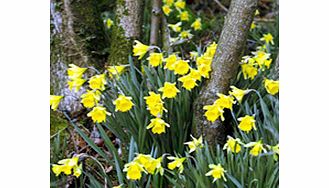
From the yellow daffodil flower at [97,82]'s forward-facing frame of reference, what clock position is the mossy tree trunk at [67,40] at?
The mossy tree trunk is roughly at 4 o'clock from the yellow daffodil flower.

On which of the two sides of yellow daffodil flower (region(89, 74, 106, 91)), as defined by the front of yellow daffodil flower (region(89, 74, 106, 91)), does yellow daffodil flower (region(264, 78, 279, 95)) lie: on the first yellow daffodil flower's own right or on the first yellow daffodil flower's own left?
on the first yellow daffodil flower's own left

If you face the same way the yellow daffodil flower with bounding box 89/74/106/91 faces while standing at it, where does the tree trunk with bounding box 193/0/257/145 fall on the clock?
The tree trunk is roughly at 8 o'clock from the yellow daffodil flower.

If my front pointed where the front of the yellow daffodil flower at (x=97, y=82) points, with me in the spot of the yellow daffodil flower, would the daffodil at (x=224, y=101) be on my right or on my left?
on my left

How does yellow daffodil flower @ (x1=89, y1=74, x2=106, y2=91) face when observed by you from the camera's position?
facing the viewer and to the left of the viewer

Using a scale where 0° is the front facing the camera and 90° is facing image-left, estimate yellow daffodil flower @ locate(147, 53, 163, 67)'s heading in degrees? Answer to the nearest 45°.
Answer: approximately 0°

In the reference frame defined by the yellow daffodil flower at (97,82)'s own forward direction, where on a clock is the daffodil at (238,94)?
The daffodil is roughly at 8 o'clock from the yellow daffodil flower.

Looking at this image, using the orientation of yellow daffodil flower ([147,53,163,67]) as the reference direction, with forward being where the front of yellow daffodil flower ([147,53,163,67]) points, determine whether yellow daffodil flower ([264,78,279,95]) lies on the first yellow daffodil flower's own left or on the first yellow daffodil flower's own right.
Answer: on the first yellow daffodil flower's own left

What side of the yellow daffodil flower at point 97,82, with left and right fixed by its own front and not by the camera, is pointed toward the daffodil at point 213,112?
left

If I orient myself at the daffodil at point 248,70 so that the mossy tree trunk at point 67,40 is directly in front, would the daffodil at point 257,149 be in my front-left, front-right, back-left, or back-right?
back-left

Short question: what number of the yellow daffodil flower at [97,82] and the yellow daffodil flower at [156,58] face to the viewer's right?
0
